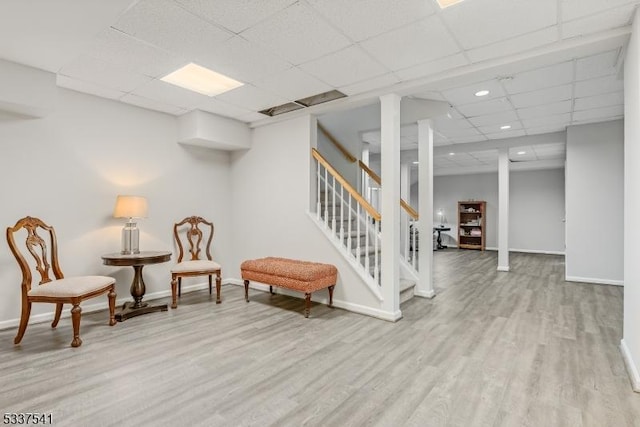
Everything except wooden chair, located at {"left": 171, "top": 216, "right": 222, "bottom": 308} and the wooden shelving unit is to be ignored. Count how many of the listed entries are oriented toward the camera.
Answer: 2

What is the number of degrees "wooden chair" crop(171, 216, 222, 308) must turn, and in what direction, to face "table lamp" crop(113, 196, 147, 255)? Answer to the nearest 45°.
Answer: approximately 45° to its right

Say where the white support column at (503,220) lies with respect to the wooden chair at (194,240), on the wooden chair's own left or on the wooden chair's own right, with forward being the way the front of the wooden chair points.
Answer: on the wooden chair's own left

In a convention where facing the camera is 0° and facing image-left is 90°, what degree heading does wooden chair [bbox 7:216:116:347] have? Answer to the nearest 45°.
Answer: approximately 315°

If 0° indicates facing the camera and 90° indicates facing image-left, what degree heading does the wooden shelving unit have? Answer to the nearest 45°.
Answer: approximately 0°

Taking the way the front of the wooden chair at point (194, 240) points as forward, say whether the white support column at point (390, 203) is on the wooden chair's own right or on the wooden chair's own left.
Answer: on the wooden chair's own left
